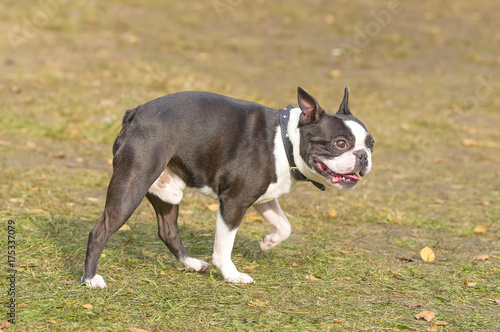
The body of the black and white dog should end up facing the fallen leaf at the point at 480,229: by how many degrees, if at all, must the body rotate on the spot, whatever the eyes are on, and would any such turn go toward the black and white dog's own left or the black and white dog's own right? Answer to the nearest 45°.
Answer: approximately 45° to the black and white dog's own left

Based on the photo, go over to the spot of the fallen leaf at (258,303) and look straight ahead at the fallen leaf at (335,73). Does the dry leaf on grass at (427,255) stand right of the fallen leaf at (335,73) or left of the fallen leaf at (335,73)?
right

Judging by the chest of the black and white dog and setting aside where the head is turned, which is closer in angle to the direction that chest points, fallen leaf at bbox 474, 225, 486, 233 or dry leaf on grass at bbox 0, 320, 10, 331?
the fallen leaf

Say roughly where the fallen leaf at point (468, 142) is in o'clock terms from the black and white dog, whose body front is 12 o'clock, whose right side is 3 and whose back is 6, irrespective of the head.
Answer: The fallen leaf is roughly at 10 o'clock from the black and white dog.

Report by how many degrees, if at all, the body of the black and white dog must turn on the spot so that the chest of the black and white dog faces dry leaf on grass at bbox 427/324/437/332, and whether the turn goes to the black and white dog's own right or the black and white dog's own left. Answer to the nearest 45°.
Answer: approximately 45° to the black and white dog's own right

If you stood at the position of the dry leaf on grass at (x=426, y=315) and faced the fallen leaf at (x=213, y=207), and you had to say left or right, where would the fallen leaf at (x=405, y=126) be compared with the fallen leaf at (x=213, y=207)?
right

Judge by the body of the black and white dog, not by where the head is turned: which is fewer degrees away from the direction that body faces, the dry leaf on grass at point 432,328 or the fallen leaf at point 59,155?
the dry leaf on grass

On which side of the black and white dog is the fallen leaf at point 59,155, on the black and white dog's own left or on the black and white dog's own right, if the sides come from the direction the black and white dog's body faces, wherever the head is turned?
on the black and white dog's own left

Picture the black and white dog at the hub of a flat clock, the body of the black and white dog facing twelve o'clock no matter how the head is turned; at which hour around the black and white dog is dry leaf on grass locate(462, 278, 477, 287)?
The dry leaf on grass is roughly at 12 o'clock from the black and white dog.

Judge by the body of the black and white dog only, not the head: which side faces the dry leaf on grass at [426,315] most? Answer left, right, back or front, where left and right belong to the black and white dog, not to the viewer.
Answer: front

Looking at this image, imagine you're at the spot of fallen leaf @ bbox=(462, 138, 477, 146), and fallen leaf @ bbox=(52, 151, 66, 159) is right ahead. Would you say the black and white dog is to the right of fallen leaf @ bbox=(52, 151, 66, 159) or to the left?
left

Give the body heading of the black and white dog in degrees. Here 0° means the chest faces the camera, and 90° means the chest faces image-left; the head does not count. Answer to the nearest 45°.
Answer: approximately 270°
